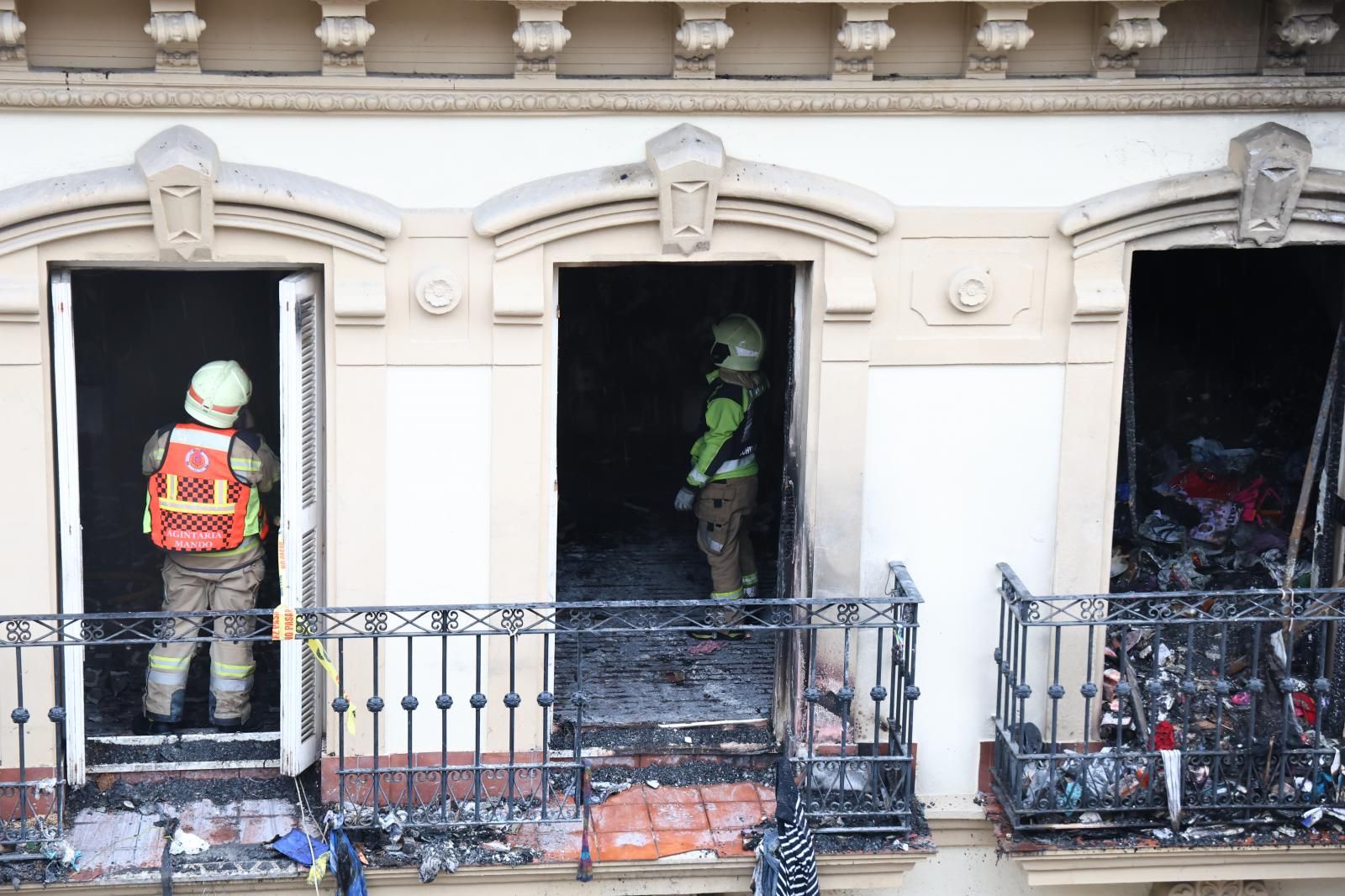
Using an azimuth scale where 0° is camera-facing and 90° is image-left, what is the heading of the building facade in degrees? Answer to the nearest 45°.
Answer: approximately 0°

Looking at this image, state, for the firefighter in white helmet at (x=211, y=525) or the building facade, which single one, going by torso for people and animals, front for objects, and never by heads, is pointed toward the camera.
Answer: the building facade

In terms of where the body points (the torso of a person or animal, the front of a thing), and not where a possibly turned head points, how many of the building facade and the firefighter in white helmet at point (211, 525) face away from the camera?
1

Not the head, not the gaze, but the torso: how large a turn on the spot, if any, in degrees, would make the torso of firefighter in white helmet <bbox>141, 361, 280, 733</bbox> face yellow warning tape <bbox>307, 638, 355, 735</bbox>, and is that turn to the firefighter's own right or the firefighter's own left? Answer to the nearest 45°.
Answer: approximately 135° to the firefighter's own right

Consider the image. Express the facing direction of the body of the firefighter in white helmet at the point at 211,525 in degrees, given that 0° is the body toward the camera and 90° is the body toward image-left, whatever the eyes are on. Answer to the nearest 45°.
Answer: approximately 180°

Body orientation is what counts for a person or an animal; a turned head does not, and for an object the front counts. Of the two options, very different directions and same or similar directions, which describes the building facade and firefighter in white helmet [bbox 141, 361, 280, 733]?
very different directions

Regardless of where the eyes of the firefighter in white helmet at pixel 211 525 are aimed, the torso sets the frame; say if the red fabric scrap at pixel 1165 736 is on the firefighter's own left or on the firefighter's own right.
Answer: on the firefighter's own right
